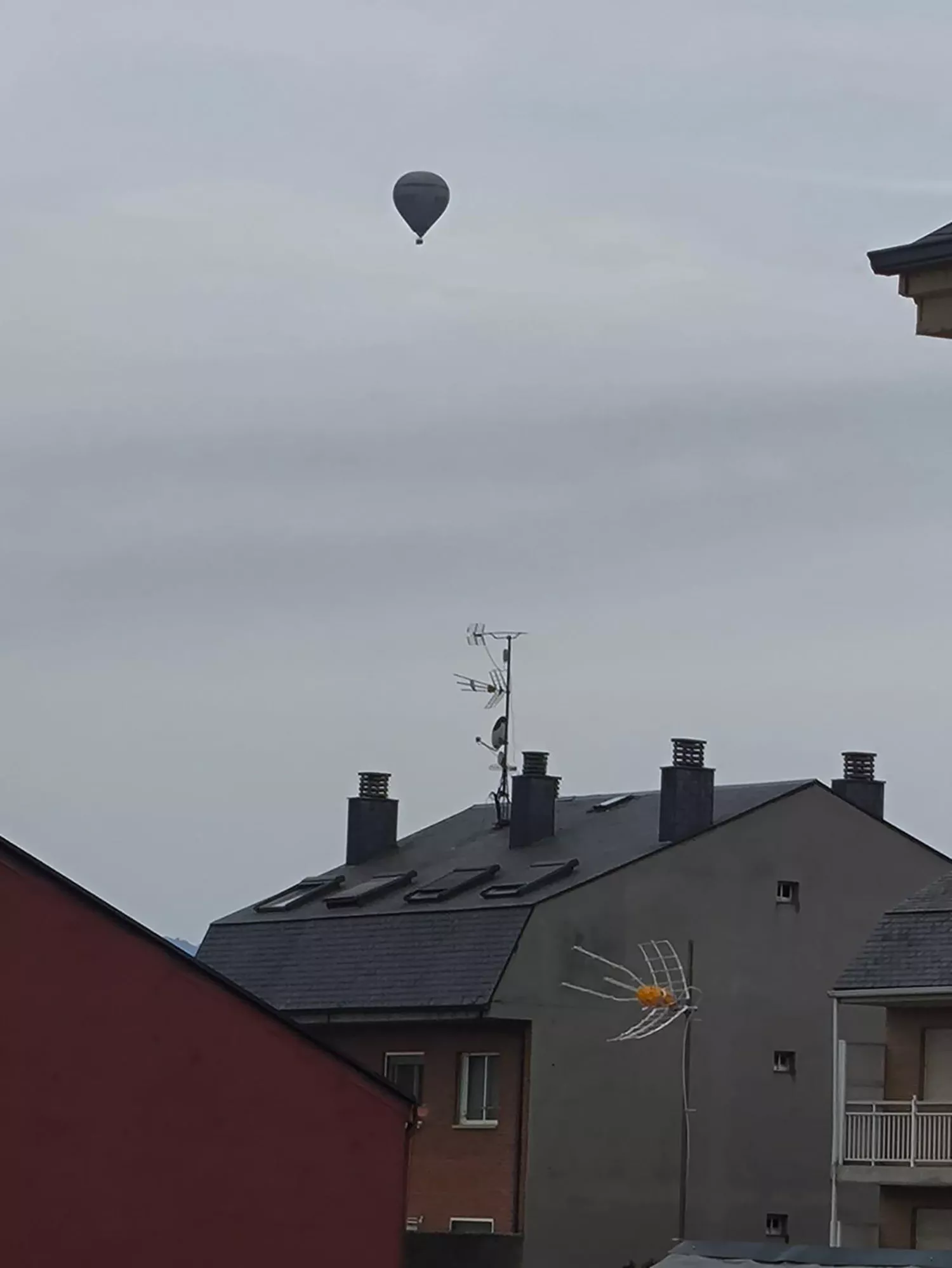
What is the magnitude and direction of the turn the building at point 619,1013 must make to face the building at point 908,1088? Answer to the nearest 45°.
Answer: approximately 90° to its left

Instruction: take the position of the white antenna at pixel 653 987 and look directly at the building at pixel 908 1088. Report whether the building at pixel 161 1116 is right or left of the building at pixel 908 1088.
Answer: right

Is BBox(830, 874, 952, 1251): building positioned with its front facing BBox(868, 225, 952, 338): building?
yes

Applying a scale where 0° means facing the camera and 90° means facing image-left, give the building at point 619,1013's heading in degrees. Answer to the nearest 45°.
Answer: approximately 45°

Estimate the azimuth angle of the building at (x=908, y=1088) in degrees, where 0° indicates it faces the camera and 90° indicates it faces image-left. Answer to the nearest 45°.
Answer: approximately 0°
